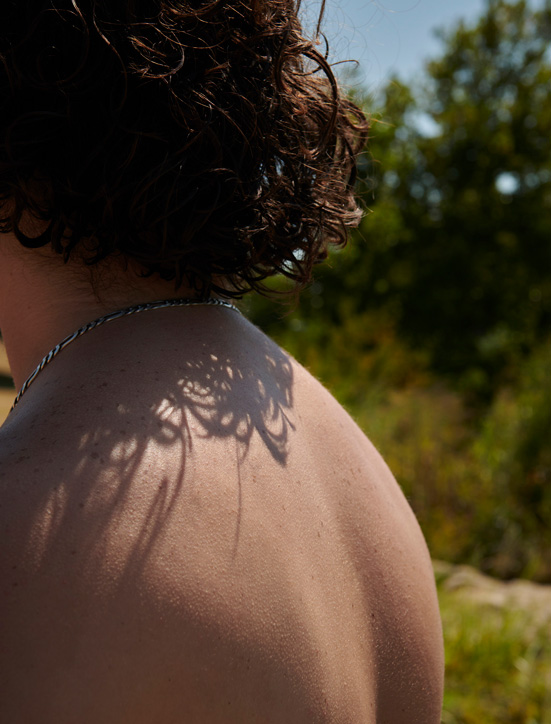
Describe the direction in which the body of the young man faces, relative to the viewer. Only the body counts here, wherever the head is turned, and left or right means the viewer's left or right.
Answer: facing away from the viewer and to the left of the viewer
